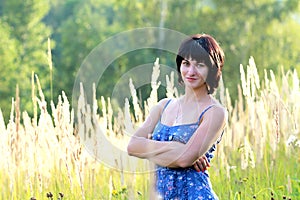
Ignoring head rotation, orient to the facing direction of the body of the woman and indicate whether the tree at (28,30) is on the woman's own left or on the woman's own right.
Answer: on the woman's own right

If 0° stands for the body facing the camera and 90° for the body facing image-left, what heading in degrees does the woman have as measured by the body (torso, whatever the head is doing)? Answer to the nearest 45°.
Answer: approximately 45°
